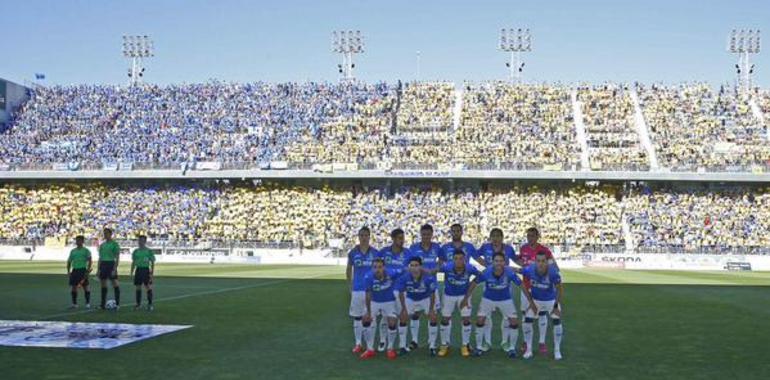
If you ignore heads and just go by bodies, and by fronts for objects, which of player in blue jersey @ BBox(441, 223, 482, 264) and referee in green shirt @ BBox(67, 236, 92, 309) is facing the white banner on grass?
the referee in green shirt

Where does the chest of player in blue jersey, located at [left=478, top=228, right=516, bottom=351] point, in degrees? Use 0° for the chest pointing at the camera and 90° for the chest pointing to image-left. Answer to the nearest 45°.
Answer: approximately 0°

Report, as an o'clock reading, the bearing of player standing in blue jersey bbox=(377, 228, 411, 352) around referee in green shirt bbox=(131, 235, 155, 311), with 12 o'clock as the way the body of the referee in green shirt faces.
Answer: The player standing in blue jersey is roughly at 11 o'clock from the referee in green shirt.

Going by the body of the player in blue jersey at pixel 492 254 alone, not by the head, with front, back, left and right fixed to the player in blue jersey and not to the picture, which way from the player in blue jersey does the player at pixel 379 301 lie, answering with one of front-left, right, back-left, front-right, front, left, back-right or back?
front-right

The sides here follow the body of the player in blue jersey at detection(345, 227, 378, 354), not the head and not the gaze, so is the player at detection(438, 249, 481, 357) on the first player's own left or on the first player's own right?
on the first player's own left

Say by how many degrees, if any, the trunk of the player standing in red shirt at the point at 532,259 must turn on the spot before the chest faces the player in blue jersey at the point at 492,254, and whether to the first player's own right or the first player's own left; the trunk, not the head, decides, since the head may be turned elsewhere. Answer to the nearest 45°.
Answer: approximately 90° to the first player's own right

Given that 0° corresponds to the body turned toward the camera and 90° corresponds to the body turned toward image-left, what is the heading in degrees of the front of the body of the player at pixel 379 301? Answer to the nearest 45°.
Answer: approximately 0°

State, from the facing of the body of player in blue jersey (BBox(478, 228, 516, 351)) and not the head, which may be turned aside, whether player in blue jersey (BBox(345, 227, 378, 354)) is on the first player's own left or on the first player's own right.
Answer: on the first player's own right

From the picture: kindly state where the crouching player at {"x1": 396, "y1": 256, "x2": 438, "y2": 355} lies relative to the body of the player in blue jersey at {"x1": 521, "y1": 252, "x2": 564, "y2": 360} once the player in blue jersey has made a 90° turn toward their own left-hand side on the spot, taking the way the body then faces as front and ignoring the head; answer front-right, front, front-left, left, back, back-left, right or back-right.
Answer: back

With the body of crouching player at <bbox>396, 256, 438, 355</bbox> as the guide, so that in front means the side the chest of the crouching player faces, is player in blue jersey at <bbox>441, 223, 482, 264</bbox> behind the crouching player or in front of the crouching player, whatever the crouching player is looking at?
behind
